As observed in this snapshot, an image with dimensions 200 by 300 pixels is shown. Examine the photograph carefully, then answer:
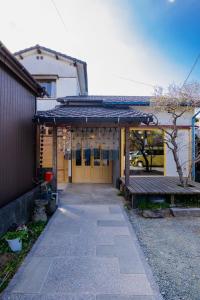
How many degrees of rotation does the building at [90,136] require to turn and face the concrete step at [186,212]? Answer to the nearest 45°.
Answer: approximately 45° to its left

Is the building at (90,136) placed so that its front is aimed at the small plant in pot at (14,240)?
yes

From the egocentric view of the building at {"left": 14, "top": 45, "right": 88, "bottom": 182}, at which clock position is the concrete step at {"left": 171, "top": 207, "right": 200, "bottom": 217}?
The concrete step is roughly at 11 o'clock from the building.

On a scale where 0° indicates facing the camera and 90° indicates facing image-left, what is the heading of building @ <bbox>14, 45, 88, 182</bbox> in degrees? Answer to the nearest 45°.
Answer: approximately 0°

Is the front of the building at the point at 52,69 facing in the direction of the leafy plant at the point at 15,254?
yes
